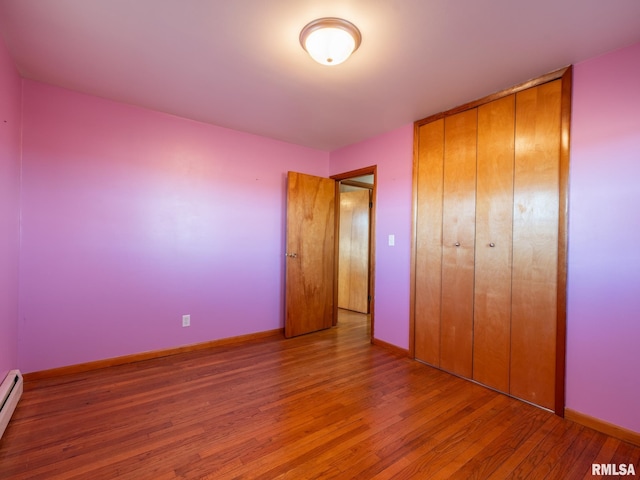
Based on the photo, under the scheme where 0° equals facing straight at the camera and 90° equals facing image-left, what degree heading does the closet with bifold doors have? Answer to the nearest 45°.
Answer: approximately 45°

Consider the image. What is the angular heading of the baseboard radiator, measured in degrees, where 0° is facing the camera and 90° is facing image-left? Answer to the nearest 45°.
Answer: approximately 270°

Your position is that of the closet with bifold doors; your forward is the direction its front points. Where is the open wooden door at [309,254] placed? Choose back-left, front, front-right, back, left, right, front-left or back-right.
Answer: front-right

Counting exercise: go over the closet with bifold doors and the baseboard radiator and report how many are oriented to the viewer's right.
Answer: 1
